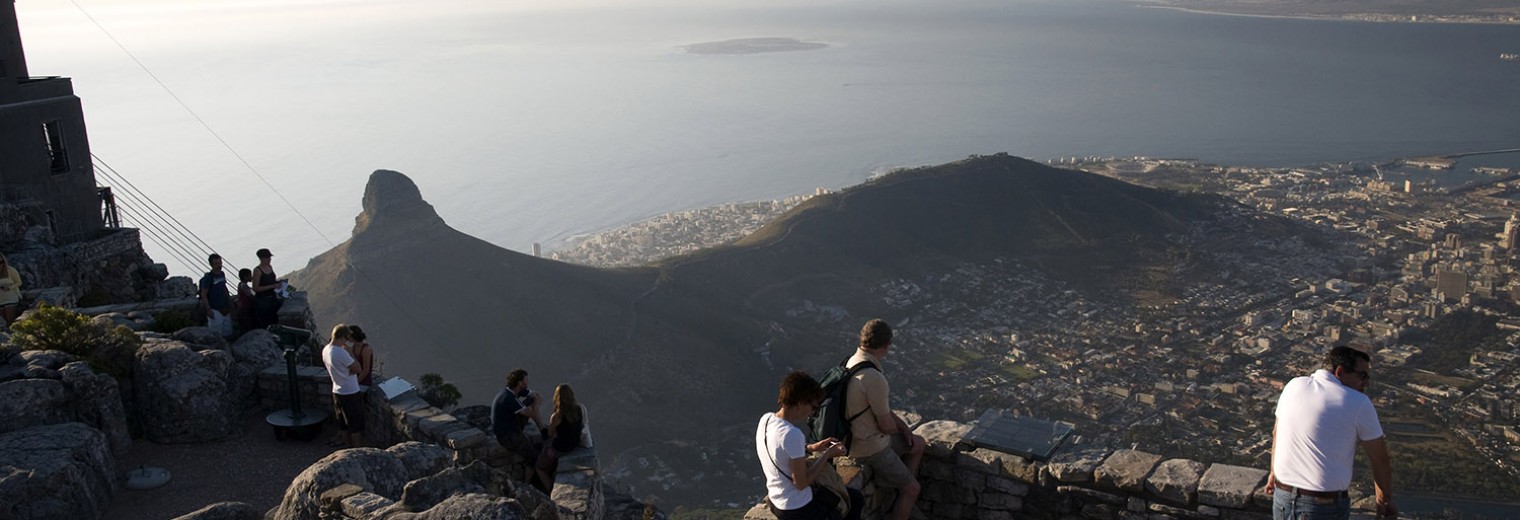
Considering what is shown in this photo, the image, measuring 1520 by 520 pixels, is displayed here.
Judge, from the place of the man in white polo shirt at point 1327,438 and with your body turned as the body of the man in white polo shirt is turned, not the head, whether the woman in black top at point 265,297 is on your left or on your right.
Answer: on your left

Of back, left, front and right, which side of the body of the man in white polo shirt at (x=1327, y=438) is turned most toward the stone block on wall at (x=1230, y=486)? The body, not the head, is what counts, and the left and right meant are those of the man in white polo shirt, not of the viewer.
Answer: left

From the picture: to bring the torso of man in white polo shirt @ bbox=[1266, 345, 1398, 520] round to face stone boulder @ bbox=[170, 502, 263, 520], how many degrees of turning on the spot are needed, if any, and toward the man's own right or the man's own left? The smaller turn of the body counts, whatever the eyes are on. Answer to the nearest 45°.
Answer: approximately 135° to the man's own left

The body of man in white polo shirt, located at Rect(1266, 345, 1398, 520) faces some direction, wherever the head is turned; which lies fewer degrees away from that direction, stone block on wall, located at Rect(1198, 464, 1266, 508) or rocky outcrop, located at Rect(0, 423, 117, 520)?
the stone block on wall

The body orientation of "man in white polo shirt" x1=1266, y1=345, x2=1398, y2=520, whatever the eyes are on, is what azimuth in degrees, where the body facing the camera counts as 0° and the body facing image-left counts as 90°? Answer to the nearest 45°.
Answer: approximately 225°

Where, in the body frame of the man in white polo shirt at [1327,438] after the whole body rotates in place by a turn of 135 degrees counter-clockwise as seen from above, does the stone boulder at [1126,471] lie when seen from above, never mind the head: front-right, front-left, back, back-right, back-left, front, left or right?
front-right

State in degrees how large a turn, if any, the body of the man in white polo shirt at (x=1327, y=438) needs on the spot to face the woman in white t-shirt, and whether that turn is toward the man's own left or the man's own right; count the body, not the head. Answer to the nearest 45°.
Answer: approximately 135° to the man's own left

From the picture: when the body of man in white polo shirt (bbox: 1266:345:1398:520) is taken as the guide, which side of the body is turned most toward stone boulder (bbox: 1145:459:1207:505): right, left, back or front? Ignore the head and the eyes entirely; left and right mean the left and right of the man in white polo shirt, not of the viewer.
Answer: left

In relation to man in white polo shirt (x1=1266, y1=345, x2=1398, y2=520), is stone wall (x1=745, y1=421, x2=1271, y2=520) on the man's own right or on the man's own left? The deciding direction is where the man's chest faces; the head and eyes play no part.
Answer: on the man's own left

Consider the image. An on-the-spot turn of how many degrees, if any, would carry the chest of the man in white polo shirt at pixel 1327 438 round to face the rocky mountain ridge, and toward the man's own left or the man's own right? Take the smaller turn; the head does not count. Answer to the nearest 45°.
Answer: approximately 90° to the man's own left

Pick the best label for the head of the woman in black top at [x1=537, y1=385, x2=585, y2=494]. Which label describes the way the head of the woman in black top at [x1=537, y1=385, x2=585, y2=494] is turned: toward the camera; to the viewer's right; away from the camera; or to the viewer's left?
away from the camera

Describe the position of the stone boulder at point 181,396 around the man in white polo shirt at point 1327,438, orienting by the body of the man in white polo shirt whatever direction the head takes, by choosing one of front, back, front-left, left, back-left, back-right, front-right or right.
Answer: back-left
